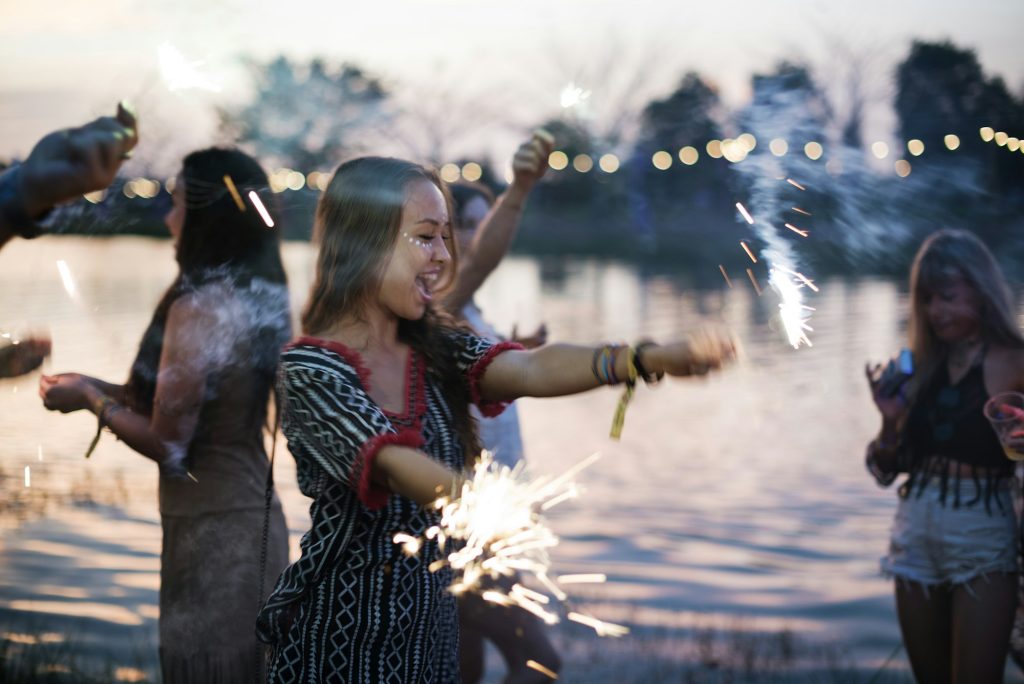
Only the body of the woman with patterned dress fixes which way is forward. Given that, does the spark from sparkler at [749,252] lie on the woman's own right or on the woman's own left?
on the woman's own left

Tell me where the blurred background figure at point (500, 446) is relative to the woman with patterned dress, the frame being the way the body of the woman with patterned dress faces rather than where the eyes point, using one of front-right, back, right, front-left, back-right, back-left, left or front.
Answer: back-left

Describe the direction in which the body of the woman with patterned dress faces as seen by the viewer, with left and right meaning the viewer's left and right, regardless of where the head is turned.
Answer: facing the viewer and to the right of the viewer

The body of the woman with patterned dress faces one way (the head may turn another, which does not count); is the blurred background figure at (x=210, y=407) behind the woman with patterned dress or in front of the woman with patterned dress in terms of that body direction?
behind

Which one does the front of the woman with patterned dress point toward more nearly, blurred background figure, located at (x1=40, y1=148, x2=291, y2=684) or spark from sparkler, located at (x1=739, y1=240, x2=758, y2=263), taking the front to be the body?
the spark from sparkler

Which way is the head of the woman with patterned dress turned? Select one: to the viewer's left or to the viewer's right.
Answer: to the viewer's right

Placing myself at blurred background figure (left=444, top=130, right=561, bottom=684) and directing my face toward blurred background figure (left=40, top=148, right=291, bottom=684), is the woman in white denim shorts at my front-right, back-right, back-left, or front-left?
back-left

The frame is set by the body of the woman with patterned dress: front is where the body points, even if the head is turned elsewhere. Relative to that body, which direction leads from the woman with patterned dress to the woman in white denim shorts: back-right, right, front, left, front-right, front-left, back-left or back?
left

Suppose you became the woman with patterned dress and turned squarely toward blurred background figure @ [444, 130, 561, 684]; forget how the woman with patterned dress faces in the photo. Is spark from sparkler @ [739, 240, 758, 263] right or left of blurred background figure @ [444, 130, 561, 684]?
right

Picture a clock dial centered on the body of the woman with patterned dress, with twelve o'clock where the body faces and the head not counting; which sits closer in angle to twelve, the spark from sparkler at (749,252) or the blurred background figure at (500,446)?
the spark from sparkler

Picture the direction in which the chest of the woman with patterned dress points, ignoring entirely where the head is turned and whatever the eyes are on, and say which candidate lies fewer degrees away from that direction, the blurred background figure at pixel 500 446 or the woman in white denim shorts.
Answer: the woman in white denim shorts
